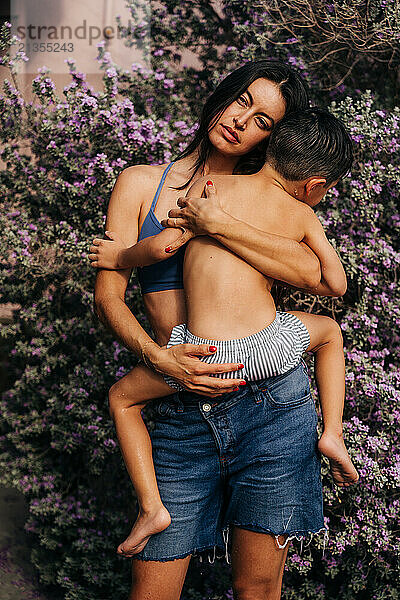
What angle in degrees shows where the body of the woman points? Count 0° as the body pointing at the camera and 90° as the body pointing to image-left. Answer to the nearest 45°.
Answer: approximately 0°

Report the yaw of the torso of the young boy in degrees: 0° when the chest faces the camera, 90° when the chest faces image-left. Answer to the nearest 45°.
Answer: approximately 180°
